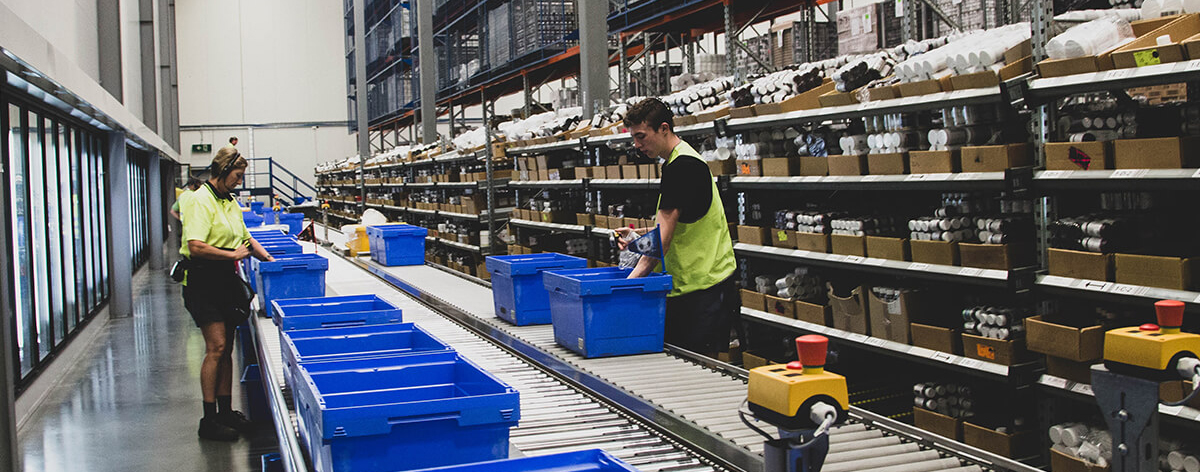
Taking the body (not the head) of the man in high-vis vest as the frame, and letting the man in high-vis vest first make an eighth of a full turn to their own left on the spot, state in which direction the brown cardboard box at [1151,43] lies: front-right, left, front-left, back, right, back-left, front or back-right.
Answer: back-left

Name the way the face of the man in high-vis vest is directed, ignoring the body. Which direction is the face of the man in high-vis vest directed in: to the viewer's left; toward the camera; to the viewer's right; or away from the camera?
to the viewer's left

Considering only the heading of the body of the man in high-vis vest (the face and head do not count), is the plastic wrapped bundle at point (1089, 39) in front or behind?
behind

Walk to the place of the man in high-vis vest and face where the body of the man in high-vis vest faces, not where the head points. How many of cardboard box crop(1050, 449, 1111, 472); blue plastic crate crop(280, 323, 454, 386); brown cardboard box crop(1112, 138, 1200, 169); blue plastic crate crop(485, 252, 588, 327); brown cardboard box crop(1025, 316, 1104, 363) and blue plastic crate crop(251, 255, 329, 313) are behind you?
3

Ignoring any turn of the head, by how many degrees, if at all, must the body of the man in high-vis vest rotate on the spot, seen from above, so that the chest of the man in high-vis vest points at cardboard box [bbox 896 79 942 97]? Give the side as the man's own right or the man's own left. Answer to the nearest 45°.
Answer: approximately 135° to the man's own right

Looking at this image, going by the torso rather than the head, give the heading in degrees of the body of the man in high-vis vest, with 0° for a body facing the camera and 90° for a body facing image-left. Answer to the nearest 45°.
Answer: approximately 90°

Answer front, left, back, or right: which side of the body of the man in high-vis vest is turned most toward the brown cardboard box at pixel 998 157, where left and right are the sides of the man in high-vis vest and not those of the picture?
back

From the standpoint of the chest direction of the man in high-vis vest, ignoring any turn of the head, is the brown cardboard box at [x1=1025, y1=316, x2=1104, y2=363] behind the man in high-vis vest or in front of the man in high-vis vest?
behind

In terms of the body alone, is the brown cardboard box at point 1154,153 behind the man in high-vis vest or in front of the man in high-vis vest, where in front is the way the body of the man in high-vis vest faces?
behind
